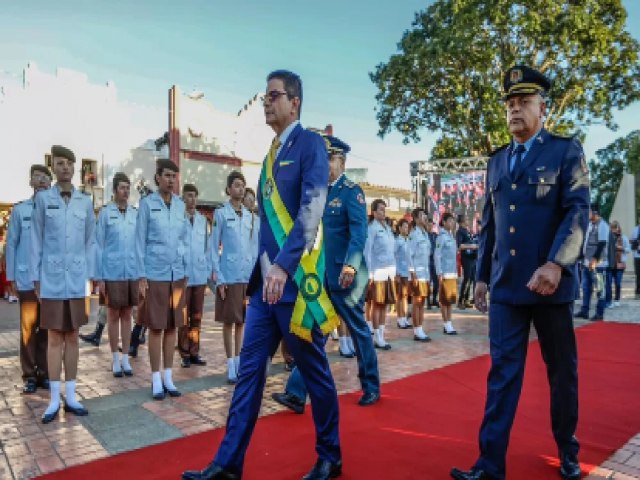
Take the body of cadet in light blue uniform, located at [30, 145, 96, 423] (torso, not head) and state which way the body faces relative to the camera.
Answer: toward the camera

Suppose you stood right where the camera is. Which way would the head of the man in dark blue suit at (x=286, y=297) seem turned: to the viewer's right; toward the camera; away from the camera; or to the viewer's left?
to the viewer's left

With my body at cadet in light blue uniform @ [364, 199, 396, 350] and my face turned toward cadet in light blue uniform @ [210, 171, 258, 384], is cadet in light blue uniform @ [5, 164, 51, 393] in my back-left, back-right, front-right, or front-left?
front-right

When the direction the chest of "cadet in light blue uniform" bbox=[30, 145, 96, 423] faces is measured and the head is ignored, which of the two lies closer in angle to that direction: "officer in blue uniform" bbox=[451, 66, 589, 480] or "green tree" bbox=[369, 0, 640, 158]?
the officer in blue uniform

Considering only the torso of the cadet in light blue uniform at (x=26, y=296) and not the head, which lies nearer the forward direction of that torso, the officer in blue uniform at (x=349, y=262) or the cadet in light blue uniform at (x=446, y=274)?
the officer in blue uniform

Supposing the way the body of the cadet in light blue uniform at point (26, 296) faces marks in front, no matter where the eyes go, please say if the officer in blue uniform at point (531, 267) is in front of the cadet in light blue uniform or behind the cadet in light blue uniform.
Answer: in front

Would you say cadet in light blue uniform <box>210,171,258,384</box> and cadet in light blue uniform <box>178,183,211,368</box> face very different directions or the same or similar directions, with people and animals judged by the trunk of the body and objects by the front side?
same or similar directions

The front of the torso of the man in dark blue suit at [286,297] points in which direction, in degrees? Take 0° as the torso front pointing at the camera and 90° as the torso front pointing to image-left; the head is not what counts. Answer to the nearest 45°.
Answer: approximately 45°

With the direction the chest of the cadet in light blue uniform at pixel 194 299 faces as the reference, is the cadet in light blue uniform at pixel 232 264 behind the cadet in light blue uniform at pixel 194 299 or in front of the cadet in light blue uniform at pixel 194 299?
in front

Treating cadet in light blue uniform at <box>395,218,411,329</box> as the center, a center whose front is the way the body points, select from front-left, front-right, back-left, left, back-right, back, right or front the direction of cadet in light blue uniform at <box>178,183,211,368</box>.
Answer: right

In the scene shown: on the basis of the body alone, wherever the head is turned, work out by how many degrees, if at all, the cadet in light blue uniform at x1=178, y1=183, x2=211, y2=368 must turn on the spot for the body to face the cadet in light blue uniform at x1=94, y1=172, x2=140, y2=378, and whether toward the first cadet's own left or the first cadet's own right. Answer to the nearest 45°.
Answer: approximately 135° to the first cadet's own right

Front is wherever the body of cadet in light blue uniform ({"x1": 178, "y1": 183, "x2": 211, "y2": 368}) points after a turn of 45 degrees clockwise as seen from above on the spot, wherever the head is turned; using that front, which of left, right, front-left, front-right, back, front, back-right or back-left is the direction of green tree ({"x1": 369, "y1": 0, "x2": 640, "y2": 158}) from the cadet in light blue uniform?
back-left

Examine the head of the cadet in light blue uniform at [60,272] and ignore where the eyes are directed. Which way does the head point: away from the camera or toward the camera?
toward the camera
